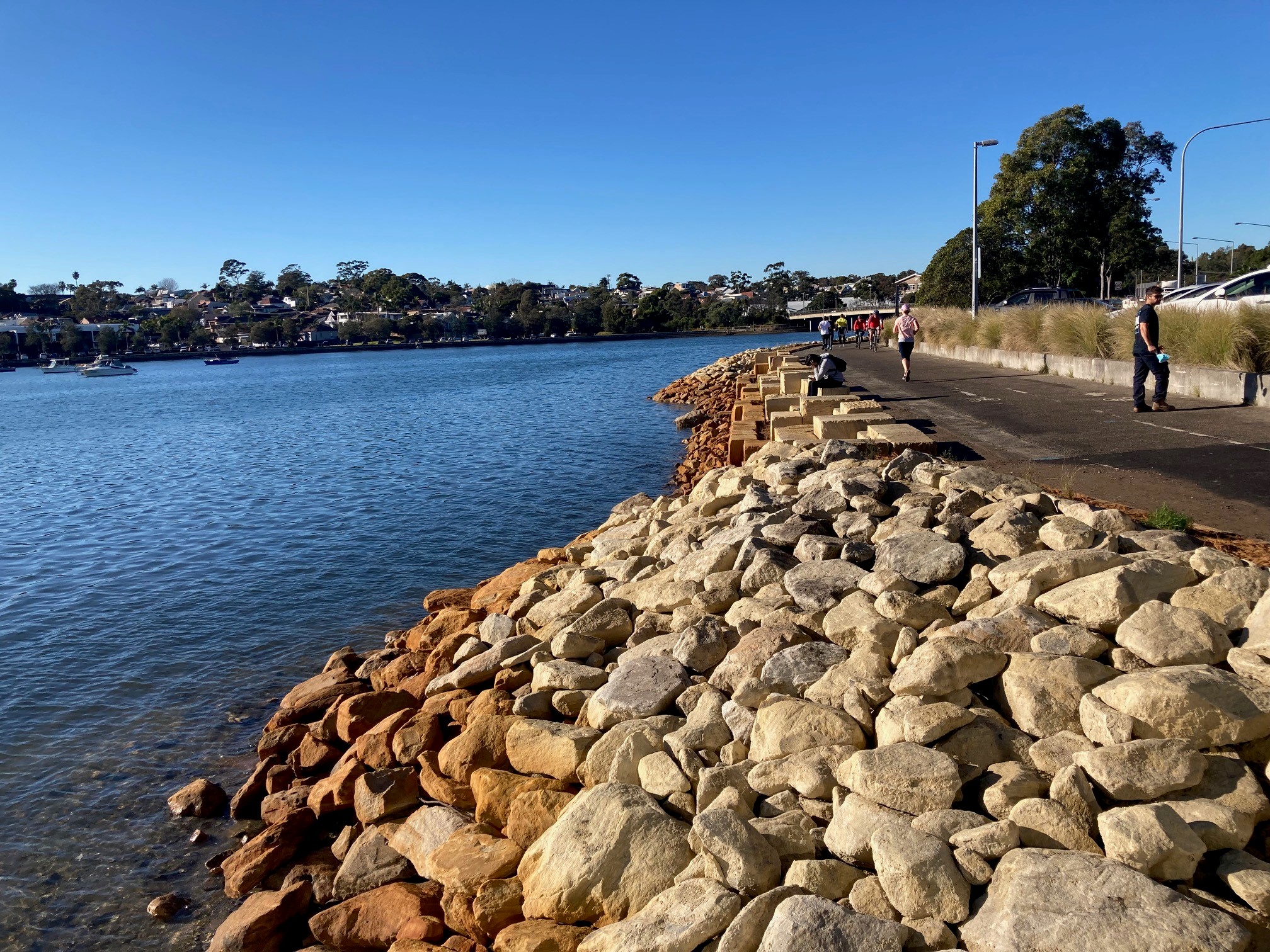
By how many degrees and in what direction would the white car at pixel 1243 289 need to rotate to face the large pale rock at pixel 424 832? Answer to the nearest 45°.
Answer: approximately 90° to its left

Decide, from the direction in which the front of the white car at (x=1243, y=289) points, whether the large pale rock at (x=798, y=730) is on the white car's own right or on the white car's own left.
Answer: on the white car's own left

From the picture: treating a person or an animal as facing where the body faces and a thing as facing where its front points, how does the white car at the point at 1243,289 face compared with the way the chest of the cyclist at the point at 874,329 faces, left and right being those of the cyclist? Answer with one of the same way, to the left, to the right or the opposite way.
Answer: to the right

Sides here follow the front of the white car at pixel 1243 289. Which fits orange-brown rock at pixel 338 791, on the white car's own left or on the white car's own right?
on the white car's own left

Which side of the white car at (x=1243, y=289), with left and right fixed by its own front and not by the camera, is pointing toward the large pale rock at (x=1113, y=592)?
left

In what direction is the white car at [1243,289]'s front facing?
to the viewer's left

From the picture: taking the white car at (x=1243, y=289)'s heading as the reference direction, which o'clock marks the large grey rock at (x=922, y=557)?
The large grey rock is roughly at 9 o'clock from the white car.

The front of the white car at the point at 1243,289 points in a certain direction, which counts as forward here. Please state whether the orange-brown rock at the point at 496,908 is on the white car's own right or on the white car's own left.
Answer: on the white car's own left
